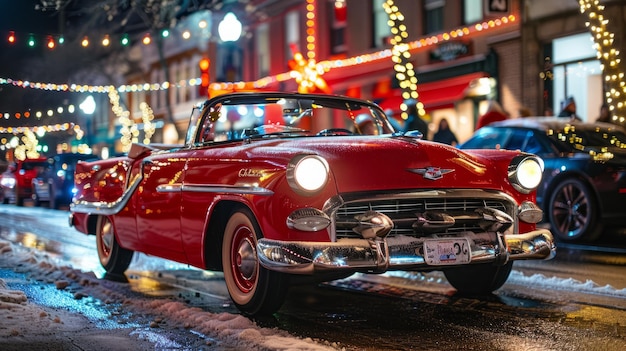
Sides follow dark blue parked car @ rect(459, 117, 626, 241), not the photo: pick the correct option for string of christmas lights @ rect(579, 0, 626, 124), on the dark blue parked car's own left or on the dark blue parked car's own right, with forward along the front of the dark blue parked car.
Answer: on the dark blue parked car's own right

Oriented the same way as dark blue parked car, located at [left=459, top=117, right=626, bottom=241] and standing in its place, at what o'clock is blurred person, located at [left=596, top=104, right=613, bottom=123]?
The blurred person is roughly at 2 o'clock from the dark blue parked car.

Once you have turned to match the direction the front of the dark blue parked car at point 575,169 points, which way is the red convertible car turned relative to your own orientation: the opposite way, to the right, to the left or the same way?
the opposite way

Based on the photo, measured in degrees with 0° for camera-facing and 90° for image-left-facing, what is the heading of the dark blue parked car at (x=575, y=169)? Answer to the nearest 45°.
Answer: approximately 135°
